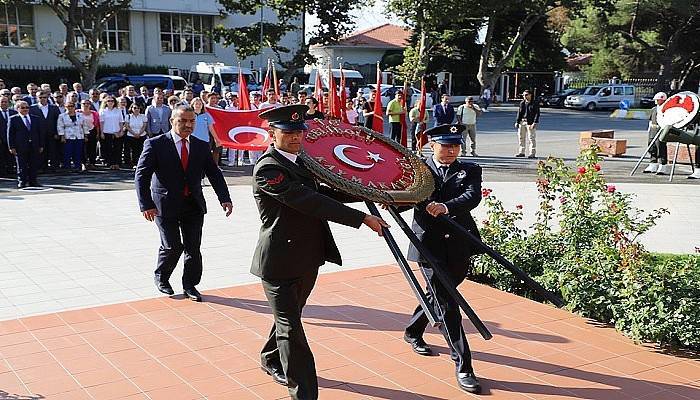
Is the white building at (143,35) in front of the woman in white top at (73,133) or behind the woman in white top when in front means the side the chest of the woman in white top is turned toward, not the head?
behind

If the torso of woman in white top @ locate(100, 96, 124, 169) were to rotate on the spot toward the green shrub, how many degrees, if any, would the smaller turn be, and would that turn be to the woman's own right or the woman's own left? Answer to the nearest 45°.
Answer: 0° — they already face it

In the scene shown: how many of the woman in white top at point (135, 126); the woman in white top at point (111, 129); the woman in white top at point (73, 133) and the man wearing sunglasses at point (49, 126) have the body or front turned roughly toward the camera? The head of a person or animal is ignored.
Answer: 4

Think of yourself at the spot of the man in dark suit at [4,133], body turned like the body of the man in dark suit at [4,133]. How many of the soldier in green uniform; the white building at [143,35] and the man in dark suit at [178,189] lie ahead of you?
2

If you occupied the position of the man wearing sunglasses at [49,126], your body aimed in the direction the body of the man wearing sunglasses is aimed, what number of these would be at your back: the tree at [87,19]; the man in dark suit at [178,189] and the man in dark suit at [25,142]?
1

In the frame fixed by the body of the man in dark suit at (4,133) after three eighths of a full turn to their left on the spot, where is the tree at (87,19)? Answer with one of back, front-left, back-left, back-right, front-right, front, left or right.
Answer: front-left

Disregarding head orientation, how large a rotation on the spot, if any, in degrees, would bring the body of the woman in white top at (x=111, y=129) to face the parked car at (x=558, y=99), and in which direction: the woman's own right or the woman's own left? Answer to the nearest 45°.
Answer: approximately 135° to the woman's own left

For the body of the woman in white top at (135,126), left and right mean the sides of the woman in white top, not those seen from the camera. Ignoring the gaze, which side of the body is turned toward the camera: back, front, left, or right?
front

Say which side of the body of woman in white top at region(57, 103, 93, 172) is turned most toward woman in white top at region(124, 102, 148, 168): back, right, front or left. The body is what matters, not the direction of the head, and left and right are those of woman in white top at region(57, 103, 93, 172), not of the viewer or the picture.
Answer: left

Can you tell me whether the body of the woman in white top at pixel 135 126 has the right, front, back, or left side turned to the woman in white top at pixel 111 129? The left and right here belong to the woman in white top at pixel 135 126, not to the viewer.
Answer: right

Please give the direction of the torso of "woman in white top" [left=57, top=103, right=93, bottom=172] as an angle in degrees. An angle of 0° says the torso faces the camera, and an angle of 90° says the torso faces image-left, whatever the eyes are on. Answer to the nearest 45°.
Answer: approximately 0°

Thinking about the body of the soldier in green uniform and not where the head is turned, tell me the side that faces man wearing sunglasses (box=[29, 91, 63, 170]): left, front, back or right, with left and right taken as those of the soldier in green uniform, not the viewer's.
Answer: back

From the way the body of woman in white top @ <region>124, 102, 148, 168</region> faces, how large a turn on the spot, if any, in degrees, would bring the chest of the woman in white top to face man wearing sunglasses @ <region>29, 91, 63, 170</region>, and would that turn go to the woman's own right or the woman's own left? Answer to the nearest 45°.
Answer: approximately 90° to the woman's own right
